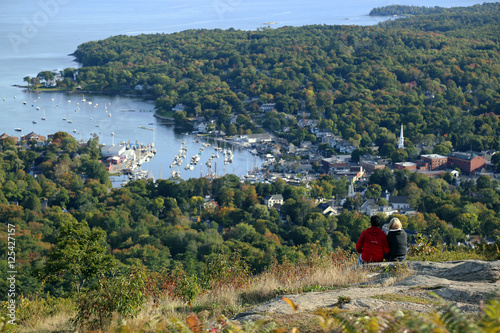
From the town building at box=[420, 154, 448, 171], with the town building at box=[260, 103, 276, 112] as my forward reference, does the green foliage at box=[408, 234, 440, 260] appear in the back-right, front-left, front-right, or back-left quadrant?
back-left

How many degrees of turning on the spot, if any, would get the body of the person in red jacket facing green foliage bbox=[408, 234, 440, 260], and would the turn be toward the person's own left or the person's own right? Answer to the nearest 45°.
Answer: approximately 45° to the person's own right

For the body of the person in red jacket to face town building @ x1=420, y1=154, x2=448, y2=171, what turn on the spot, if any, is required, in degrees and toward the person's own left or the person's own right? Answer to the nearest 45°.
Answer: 0° — they already face it

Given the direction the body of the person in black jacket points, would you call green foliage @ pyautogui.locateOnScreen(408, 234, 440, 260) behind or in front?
in front

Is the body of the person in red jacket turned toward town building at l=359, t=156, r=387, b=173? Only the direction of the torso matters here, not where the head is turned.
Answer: yes

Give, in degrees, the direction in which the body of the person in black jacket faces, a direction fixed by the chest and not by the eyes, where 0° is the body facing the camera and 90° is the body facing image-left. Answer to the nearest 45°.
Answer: approximately 180°

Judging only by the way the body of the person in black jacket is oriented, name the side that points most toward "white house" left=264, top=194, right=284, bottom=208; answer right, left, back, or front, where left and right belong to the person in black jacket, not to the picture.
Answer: front

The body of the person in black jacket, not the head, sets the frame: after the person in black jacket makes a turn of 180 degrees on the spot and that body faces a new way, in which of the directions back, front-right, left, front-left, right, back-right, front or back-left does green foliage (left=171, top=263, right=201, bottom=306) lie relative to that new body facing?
front-right

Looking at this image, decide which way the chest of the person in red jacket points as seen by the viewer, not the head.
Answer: away from the camera

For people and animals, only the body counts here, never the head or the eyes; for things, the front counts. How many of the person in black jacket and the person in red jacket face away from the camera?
2
